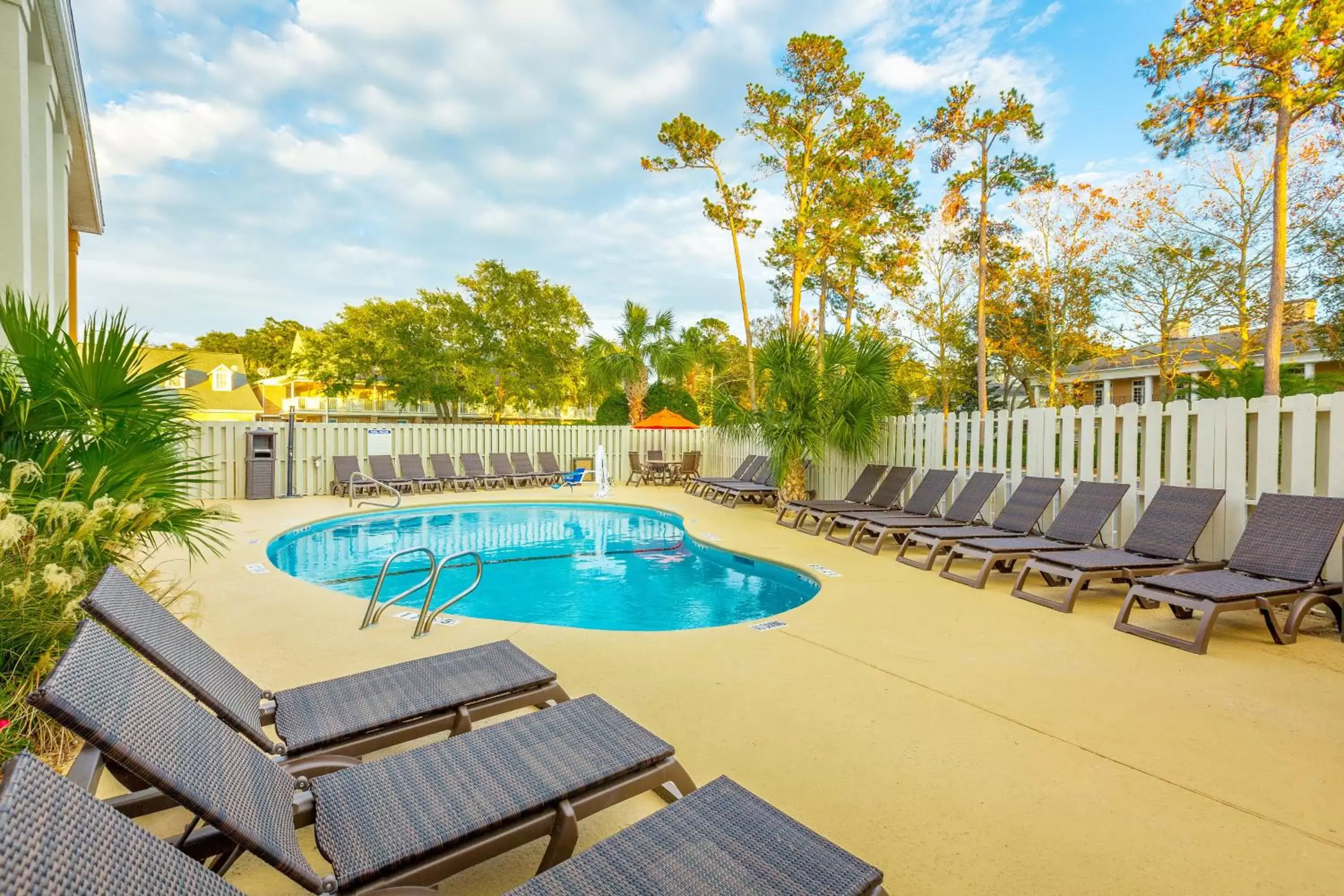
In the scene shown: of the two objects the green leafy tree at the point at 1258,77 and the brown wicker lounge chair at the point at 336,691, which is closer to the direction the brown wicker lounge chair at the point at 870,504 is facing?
the brown wicker lounge chair

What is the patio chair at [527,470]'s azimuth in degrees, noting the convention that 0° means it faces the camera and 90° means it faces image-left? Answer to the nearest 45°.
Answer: approximately 315°

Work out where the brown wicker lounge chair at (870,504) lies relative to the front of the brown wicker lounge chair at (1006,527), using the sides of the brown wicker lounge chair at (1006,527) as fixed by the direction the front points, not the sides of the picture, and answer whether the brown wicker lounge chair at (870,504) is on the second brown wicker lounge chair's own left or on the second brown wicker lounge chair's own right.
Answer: on the second brown wicker lounge chair's own right

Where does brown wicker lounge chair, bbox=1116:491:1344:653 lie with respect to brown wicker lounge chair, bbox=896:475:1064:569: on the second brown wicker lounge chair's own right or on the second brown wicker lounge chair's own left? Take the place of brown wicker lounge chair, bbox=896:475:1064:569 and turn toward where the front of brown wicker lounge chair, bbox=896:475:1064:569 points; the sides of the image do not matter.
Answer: on the second brown wicker lounge chair's own left

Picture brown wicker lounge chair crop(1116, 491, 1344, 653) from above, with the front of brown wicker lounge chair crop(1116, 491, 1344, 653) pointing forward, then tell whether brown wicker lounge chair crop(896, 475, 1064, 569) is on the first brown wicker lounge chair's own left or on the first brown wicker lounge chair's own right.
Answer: on the first brown wicker lounge chair's own right

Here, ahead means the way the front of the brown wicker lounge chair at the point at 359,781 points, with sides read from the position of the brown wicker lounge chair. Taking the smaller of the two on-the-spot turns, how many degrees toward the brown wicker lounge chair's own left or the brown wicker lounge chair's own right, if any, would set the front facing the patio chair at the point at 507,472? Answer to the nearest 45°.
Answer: approximately 45° to the brown wicker lounge chair's own left

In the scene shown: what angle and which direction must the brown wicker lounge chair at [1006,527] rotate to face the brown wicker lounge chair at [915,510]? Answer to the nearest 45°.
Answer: approximately 90° to its right

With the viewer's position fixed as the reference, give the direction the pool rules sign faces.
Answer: facing the viewer

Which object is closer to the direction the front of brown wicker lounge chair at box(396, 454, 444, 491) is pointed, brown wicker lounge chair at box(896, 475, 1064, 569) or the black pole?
the brown wicker lounge chair

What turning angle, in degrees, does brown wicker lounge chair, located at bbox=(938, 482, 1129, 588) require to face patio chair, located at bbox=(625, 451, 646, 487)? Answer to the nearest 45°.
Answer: approximately 90° to its right

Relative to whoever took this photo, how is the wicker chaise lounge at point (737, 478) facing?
facing the viewer and to the left of the viewer

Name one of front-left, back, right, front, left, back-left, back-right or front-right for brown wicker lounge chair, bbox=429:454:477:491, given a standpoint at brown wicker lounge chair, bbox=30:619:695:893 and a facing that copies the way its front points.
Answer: front-left

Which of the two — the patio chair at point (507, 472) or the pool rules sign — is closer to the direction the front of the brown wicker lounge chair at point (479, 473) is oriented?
the patio chair

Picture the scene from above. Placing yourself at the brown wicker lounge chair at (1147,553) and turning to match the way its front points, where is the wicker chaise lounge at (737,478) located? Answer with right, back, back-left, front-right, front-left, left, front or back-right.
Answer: right

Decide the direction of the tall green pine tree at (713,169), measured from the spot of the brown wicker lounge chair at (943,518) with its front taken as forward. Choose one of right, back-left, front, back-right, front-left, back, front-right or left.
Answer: right

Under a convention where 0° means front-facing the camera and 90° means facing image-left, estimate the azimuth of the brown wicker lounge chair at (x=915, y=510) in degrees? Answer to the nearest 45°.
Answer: approximately 45°

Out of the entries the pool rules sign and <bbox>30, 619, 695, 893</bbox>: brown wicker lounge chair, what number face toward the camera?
1

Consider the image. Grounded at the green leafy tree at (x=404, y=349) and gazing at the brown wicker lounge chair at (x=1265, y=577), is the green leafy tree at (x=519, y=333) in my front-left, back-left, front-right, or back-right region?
front-left

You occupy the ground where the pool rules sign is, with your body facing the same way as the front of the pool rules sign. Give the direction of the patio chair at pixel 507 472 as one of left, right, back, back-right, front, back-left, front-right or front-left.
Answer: left
